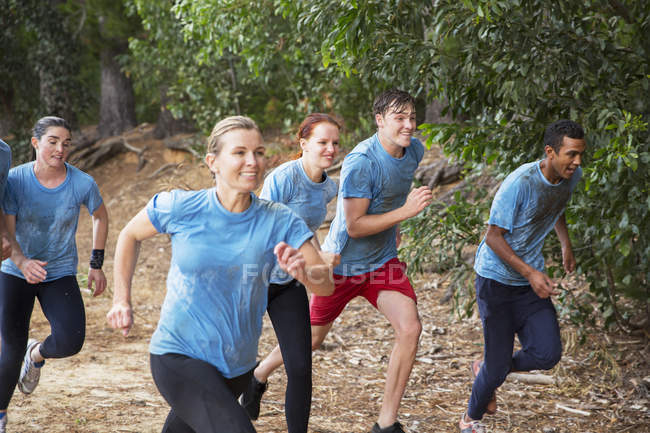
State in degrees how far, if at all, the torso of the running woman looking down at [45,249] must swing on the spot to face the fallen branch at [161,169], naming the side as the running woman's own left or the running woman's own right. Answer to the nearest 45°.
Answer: approximately 135° to the running woman's own left

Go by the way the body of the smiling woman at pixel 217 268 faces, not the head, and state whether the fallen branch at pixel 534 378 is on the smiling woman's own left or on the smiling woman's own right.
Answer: on the smiling woman's own left

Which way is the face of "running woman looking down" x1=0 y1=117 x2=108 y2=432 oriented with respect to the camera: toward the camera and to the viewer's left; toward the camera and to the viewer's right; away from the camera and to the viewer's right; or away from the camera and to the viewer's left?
toward the camera and to the viewer's right

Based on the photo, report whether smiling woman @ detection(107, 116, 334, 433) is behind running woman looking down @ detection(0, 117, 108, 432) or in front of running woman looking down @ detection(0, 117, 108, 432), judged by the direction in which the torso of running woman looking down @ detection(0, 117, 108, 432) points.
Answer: in front

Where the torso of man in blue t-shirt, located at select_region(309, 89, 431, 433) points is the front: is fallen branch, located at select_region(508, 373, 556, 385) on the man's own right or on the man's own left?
on the man's own left

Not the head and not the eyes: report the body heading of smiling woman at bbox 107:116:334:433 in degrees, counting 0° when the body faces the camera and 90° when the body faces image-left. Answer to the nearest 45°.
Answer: approximately 315°

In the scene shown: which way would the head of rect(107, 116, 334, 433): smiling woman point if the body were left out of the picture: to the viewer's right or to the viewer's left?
to the viewer's right

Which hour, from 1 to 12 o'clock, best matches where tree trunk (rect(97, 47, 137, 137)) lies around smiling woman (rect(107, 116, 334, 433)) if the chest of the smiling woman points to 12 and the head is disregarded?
The tree trunk is roughly at 7 o'clock from the smiling woman.

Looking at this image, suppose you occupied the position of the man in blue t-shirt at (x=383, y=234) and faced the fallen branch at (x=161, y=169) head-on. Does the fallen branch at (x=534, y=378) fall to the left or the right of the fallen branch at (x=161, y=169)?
right

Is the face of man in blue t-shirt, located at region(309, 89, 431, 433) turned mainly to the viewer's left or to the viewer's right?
to the viewer's right
